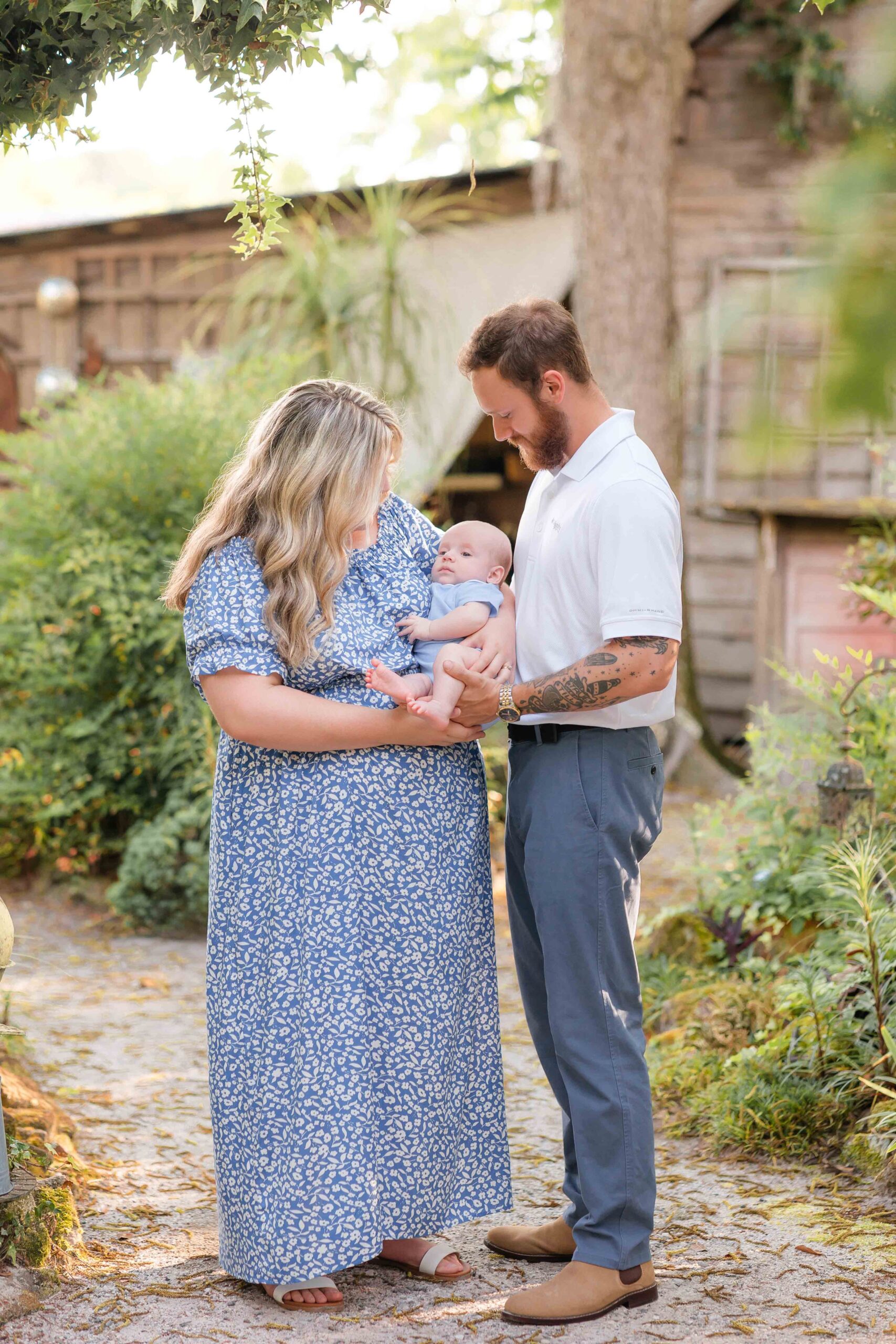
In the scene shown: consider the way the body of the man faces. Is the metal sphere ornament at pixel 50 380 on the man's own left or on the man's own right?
on the man's own right

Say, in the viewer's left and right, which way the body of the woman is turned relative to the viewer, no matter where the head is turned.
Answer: facing the viewer and to the right of the viewer

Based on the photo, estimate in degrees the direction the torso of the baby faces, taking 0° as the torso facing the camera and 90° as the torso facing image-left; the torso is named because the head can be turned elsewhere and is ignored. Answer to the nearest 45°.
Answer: approximately 45°

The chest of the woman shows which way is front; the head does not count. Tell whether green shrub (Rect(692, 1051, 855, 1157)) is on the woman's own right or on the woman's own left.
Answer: on the woman's own left

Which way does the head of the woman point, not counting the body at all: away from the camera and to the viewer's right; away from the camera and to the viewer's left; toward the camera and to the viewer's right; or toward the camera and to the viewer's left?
away from the camera and to the viewer's right

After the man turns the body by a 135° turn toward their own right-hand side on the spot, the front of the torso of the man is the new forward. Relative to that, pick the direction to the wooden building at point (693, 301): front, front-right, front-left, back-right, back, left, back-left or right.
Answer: front-left

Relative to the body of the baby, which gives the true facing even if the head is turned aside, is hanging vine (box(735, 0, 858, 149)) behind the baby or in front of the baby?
behind

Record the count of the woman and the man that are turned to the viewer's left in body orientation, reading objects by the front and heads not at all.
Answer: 1

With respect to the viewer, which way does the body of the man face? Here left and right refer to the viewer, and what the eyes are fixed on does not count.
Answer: facing to the left of the viewer
